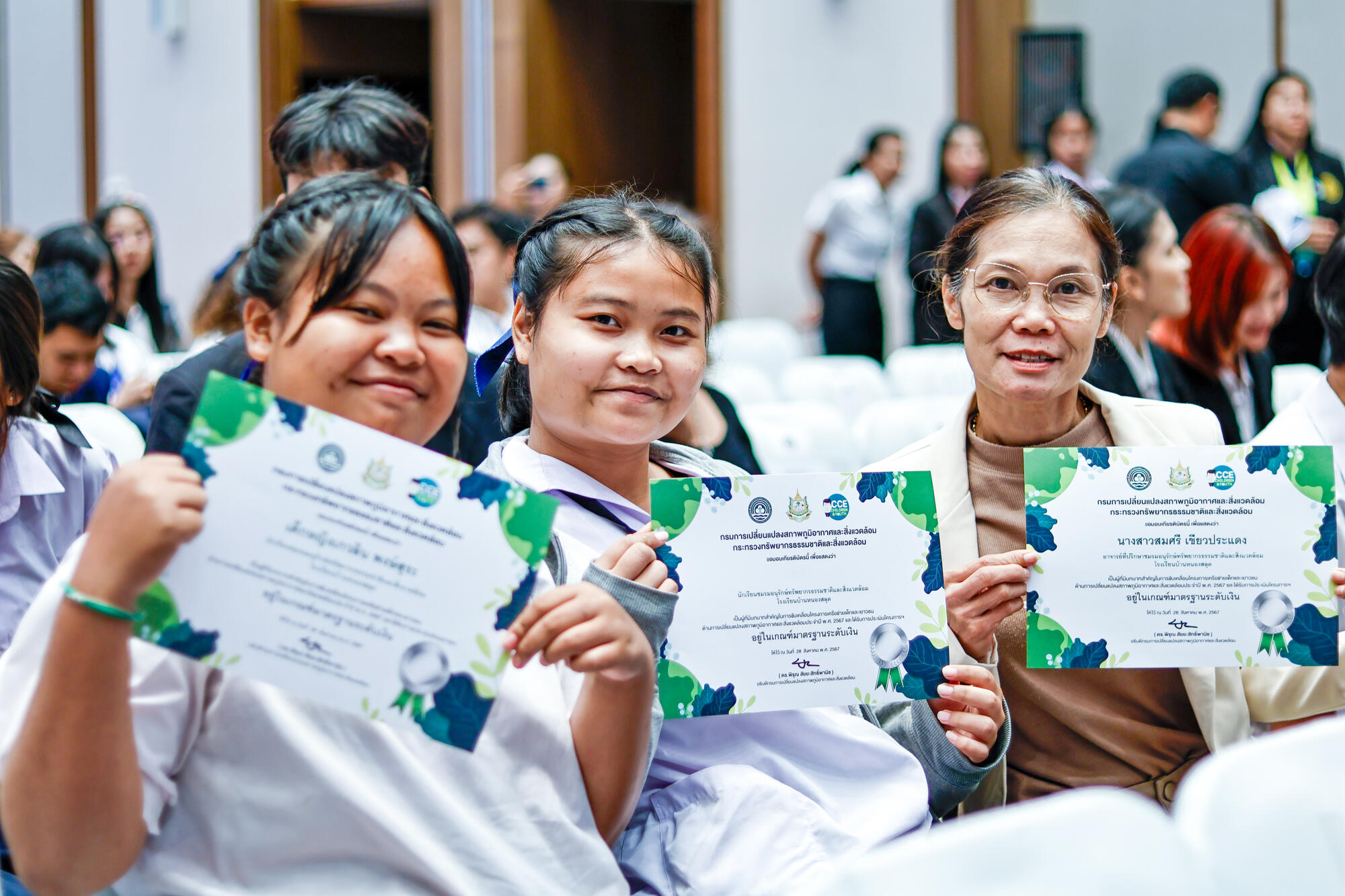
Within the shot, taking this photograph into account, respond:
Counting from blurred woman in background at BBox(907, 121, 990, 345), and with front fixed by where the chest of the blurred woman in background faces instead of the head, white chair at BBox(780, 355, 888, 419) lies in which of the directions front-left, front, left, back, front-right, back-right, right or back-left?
front-right

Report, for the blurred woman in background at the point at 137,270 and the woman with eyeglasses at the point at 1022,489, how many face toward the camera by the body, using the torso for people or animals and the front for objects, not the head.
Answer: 2

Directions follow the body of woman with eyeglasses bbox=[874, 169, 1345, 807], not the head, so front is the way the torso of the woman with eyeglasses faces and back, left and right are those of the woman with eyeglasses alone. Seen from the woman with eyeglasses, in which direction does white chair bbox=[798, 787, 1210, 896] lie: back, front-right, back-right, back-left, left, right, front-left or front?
front

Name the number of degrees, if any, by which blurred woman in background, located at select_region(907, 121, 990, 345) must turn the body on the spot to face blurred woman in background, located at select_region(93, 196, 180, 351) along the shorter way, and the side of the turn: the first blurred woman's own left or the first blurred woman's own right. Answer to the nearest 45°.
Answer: approximately 90° to the first blurred woman's own right

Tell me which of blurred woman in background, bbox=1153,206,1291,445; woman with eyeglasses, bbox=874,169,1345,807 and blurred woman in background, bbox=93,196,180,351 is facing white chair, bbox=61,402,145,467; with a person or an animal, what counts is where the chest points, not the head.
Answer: blurred woman in background, bbox=93,196,180,351

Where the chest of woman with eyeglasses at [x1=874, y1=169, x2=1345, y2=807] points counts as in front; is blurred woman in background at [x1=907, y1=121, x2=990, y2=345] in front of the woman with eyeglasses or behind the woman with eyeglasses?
behind

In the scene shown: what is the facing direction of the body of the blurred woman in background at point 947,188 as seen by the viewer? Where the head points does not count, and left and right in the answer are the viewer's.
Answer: facing the viewer and to the right of the viewer
